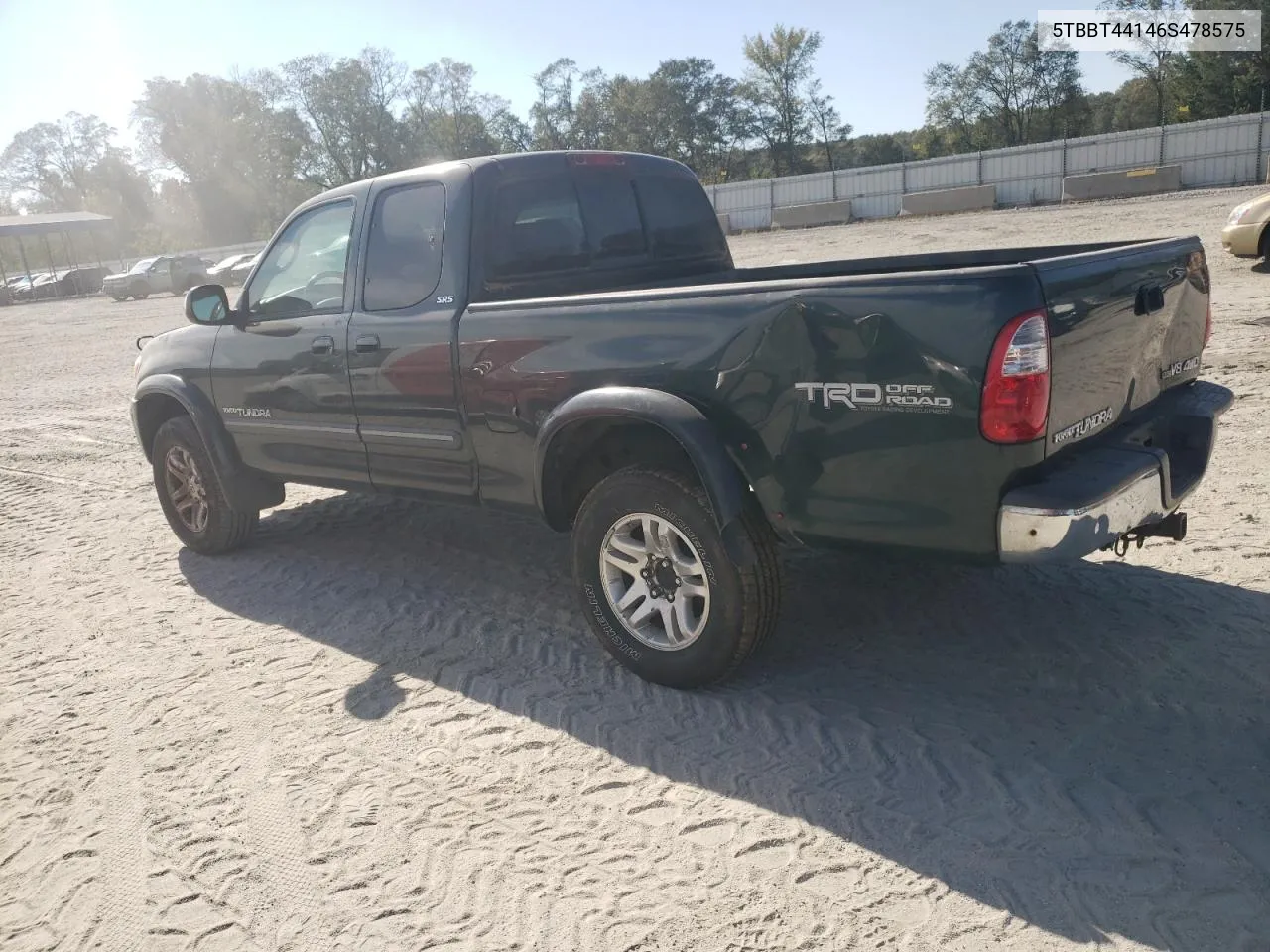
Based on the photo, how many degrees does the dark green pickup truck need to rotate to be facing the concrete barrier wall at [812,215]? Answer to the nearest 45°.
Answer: approximately 45° to its right

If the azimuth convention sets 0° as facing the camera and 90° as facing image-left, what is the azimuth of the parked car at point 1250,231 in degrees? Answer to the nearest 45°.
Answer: approximately 90°

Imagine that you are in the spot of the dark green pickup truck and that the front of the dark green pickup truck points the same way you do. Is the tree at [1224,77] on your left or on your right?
on your right

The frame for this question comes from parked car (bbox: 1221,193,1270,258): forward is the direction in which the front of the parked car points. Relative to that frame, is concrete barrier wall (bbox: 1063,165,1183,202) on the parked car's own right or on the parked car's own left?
on the parked car's own right

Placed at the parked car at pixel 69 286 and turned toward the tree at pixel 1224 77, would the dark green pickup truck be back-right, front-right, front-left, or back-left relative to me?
front-right

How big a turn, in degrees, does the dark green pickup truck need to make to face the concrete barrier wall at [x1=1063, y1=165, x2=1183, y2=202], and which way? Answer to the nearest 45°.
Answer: approximately 90° to its right

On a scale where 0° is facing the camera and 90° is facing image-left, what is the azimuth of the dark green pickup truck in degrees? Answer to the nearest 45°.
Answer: approximately 135°

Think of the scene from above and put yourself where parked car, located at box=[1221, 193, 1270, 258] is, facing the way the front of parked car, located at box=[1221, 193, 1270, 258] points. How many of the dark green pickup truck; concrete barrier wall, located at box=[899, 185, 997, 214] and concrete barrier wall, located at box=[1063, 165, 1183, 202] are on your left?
1

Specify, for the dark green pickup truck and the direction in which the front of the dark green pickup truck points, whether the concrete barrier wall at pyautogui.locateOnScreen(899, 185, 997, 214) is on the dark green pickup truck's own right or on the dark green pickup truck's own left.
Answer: on the dark green pickup truck's own right

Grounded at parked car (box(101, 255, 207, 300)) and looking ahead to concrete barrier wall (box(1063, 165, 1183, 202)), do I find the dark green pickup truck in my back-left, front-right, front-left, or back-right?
front-right

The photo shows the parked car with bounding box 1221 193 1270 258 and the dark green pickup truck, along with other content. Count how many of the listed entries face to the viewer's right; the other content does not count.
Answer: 0

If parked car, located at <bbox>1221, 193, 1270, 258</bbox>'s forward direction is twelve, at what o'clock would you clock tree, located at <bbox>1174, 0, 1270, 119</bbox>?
The tree is roughly at 3 o'clock from the parked car.

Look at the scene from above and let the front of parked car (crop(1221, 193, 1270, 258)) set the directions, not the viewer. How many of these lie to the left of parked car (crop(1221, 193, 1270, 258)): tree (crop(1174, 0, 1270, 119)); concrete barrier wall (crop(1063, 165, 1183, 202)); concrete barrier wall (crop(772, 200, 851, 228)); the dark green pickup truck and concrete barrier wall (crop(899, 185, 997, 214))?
1

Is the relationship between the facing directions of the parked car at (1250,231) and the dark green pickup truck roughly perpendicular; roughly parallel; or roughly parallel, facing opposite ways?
roughly parallel

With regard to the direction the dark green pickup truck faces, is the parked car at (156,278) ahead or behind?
ahead
